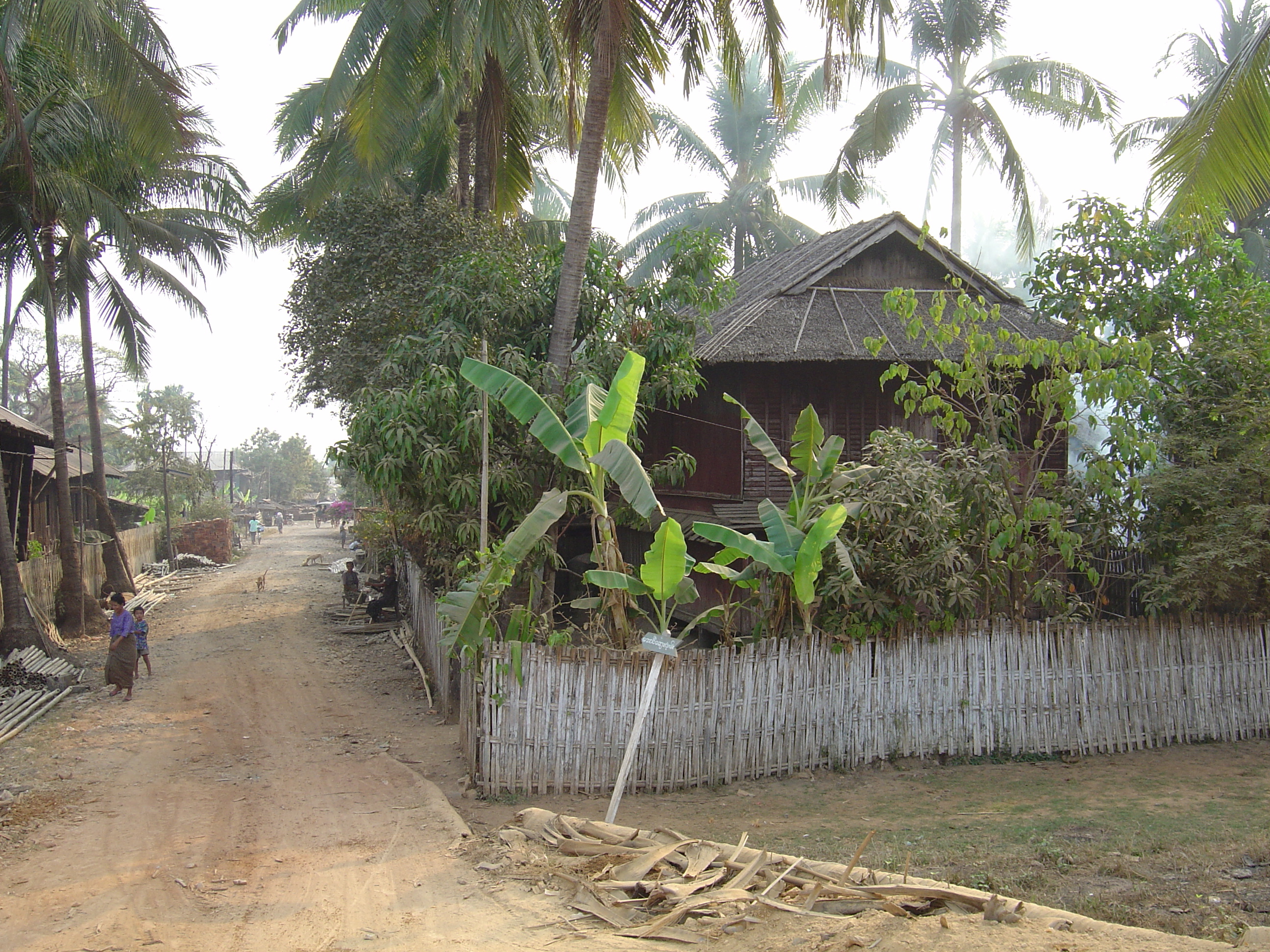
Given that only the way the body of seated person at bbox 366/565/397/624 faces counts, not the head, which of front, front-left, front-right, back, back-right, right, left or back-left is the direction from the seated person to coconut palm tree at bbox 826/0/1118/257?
back

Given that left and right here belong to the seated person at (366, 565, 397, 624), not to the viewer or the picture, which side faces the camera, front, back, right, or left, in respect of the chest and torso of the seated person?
left

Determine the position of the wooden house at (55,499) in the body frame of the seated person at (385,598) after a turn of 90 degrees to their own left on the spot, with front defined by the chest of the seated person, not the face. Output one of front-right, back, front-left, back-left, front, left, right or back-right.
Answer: back-right

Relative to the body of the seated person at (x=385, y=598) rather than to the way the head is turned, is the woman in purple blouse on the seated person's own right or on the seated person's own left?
on the seated person's own left

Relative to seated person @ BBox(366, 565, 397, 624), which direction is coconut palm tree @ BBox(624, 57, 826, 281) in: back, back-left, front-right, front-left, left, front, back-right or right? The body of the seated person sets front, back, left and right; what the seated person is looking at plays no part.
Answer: back-right

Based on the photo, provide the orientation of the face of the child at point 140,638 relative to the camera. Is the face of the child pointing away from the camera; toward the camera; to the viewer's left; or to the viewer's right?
toward the camera

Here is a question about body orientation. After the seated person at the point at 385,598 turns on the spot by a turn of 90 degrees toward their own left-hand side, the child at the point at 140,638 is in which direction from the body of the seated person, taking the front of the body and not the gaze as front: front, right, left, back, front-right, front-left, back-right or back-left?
front-right

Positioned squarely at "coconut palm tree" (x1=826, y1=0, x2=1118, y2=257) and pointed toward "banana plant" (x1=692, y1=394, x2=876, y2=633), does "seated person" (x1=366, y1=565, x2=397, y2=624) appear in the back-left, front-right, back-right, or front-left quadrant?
front-right
